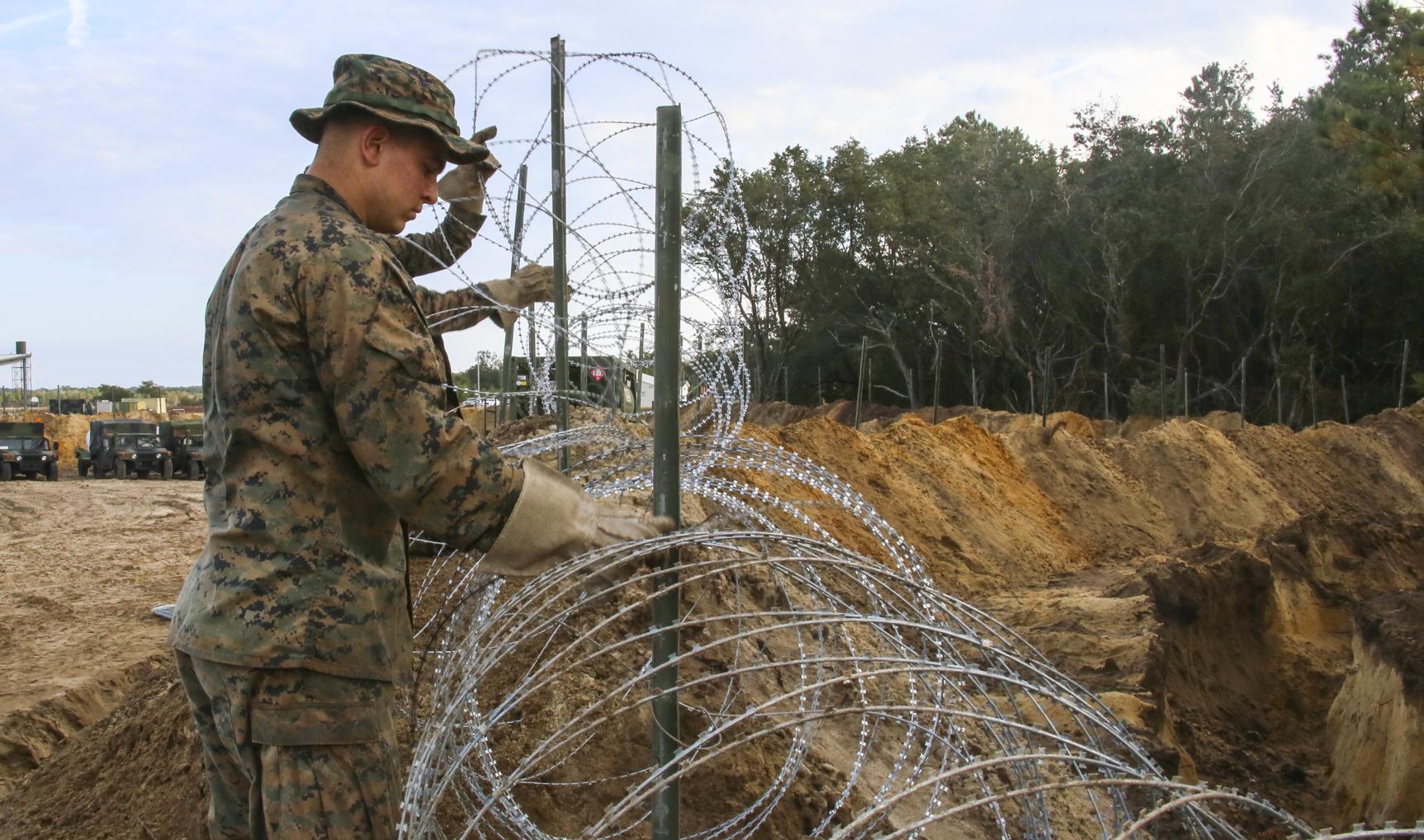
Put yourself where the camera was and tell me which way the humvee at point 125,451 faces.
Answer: facing the viewer and to the right of the viewer

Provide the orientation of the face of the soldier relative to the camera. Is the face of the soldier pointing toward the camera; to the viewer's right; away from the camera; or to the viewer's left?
to the viewer's right

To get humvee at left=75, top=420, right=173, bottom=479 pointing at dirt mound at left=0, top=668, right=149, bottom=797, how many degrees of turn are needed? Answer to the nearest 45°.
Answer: approximately 45° to its right

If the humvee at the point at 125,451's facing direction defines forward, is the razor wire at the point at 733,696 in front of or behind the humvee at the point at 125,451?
in front

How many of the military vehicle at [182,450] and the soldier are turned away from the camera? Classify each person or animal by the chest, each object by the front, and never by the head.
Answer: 0

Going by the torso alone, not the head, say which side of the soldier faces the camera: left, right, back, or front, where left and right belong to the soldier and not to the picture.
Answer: right

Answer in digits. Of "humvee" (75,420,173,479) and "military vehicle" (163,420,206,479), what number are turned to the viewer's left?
0

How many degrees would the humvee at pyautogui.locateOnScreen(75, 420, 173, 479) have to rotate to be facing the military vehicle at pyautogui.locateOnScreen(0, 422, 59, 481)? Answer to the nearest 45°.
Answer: approximately 135° to its right

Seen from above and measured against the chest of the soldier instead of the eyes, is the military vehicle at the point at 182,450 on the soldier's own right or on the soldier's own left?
on the soldier's own left

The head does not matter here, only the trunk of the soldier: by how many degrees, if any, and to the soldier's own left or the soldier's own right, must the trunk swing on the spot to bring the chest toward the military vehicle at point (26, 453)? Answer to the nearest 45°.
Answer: approximately 90° to the soldier's own left
